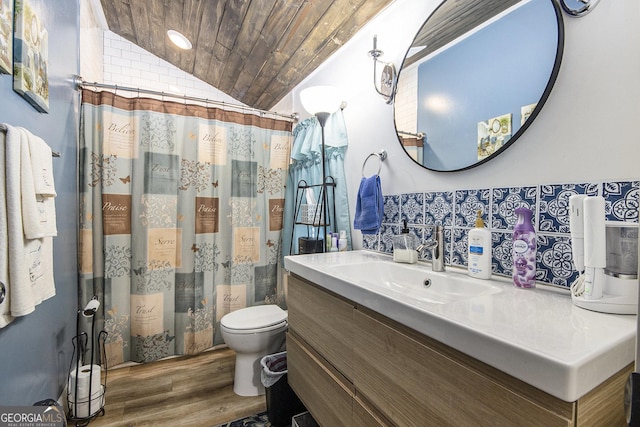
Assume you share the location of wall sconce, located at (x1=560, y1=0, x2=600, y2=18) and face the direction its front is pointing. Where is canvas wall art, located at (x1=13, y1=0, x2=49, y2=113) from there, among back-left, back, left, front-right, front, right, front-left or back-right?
front

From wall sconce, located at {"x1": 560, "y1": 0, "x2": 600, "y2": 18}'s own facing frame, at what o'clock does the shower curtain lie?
The shower curtain is roughly at 1 o'clock from the wall sconce.

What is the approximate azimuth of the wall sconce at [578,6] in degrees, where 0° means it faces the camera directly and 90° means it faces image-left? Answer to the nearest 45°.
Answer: approximately 45°

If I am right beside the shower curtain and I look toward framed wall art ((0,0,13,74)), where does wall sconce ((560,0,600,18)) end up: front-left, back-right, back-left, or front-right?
front-left

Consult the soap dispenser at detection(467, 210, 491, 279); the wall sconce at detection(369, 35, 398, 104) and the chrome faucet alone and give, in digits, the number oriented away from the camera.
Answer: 0

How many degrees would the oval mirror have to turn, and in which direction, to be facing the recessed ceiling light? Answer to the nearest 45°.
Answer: approximately 45° to its right

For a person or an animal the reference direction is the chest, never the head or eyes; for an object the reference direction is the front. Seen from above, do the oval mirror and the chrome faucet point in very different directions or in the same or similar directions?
same or similar directions

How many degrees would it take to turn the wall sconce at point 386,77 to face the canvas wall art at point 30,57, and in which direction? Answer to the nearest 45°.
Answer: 0° — it already faces it

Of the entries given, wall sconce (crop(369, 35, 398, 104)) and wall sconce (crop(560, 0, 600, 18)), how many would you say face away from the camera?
0

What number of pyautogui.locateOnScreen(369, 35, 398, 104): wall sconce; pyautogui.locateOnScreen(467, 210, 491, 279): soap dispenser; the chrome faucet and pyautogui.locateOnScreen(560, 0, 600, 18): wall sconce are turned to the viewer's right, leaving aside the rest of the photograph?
0

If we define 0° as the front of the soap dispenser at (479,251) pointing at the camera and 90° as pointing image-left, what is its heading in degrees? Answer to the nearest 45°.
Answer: approximately 45°

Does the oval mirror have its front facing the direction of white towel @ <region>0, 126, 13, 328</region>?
yes

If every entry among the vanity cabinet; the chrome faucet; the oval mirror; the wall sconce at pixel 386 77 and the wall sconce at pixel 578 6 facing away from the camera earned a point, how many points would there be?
0

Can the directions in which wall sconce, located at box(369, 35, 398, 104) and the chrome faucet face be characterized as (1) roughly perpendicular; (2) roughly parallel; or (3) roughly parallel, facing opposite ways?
roughly parallel

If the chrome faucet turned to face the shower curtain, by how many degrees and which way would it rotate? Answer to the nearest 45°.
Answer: approximately 45° to its right

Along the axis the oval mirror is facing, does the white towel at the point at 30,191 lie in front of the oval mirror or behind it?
in front
